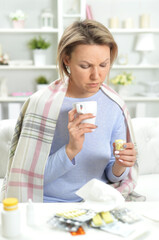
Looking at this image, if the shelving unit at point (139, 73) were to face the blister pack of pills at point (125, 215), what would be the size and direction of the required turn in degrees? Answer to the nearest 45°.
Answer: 0° — it already faces it

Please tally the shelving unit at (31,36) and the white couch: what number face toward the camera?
2

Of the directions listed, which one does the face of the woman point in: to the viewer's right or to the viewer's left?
to the viewer's right

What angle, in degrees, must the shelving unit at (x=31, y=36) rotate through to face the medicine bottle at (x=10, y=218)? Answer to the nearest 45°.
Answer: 0° — it already faces it

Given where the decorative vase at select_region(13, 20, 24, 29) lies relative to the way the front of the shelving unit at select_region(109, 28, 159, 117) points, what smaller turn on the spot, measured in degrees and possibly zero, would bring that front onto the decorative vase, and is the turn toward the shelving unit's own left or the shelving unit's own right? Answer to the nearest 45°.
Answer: approximately 90° to the shelving unit's own right

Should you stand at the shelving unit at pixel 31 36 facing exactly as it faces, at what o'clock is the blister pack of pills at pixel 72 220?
The blister pack of pills is roughly at 12 o'clock from the shelving unit.

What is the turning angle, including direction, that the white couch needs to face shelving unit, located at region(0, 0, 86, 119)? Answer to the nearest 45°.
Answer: approximately 180°

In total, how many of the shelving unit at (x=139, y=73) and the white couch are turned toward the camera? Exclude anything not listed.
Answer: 2

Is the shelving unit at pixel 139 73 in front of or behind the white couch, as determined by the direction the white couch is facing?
behind

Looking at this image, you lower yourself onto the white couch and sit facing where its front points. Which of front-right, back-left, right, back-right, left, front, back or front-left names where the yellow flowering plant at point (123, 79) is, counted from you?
back
